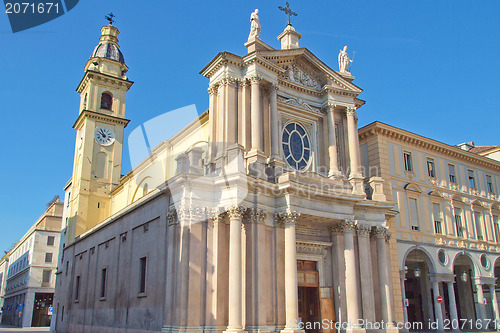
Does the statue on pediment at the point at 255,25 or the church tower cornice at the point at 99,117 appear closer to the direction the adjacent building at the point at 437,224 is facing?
the statue on pediment

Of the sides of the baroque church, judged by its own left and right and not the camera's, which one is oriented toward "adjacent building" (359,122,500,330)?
left

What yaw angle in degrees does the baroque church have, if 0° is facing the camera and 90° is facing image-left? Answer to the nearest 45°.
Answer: approximately 315°

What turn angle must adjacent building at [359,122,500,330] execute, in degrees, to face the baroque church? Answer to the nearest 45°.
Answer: approximately 90° to its right

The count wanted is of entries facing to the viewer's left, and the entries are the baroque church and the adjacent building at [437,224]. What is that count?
0

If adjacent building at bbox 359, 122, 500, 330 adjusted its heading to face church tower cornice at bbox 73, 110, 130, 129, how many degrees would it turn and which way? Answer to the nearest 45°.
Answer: approximately 135° to its right

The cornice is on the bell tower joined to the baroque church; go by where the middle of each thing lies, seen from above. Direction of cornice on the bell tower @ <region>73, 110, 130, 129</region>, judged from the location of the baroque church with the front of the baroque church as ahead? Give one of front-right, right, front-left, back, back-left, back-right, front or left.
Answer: back

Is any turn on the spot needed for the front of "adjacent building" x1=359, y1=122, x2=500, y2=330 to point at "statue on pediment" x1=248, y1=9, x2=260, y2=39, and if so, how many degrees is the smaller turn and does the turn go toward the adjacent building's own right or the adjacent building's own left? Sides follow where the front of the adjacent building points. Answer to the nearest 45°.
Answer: approximately 90° to the adjacent building's own right
